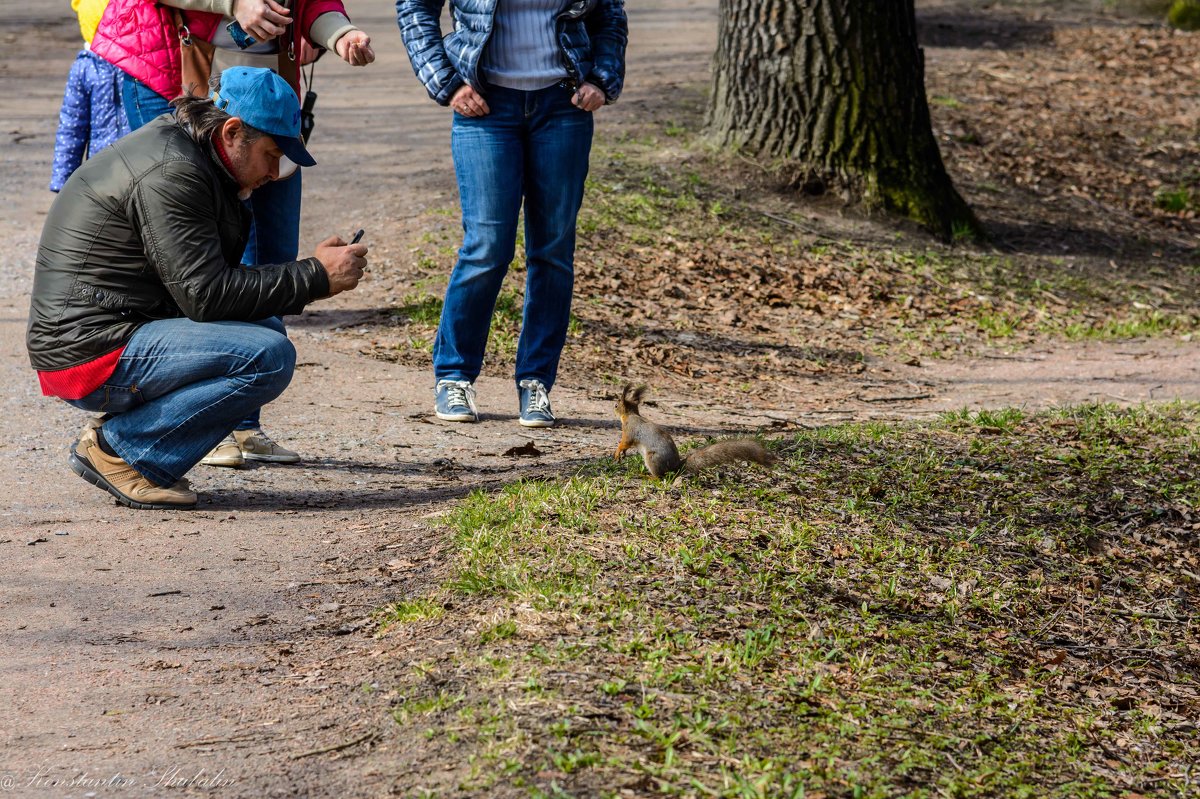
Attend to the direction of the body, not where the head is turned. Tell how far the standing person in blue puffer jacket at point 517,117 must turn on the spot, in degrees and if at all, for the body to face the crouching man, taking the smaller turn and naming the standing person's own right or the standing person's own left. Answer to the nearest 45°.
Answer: approximately 45° to the standing person's own right

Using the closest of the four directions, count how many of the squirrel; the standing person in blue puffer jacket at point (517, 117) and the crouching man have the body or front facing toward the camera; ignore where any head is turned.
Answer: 1

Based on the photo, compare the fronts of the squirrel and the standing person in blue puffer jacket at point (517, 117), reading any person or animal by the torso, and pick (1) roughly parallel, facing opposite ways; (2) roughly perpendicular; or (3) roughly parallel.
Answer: roughly perpendicular

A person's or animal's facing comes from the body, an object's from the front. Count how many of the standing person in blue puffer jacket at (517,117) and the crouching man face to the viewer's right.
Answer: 1

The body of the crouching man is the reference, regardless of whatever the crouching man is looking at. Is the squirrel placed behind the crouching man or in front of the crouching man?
in front

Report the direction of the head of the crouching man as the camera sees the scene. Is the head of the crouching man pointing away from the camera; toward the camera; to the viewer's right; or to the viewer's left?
to the viewer's right

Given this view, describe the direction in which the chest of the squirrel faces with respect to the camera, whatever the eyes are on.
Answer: to the viewer's left

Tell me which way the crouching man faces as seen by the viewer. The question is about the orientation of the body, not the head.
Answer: to the viewer's right

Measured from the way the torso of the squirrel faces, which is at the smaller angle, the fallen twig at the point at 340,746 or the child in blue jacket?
the child in blue jacket

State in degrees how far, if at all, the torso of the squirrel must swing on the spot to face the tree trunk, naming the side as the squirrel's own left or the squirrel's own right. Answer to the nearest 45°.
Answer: approximately 90° to the squirrel's own right

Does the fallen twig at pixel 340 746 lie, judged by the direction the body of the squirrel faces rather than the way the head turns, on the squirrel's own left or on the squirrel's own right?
on the squirrel's own left

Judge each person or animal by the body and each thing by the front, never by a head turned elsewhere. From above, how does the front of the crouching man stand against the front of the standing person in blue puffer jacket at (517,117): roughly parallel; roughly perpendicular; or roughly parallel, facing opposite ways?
roughly perpendicular

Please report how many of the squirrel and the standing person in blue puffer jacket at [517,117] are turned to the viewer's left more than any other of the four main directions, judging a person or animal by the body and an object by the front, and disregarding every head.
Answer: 1

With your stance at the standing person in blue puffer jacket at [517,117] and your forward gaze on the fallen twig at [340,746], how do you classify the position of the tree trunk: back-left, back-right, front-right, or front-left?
back-left
